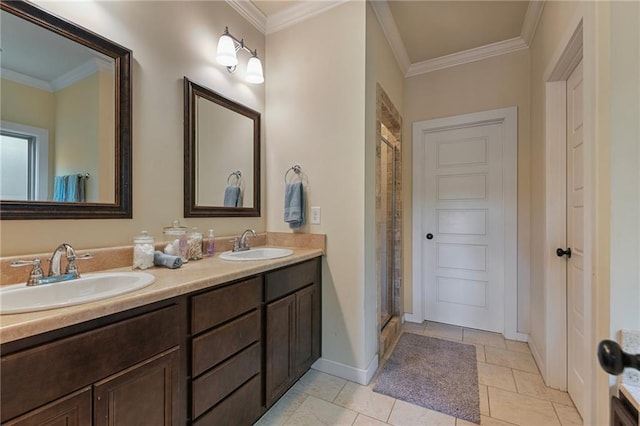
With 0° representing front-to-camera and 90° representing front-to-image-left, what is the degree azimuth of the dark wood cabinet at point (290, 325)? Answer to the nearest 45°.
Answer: approximately 315°

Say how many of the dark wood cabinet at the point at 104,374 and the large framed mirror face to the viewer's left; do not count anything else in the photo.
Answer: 0

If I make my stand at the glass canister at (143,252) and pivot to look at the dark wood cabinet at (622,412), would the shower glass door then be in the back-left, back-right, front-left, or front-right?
front-left

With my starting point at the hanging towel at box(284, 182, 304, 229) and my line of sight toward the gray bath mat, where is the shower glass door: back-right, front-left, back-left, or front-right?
front-left

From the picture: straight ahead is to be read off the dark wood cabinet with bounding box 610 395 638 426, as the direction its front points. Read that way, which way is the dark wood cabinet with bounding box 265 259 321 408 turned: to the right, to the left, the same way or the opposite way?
the opposite way

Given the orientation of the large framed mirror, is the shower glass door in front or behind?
in front

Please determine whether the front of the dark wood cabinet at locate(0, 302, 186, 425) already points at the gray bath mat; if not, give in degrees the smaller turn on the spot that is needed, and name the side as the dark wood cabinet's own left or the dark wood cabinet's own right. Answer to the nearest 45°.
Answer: approximately 45° to the dark wood cabinet's own left

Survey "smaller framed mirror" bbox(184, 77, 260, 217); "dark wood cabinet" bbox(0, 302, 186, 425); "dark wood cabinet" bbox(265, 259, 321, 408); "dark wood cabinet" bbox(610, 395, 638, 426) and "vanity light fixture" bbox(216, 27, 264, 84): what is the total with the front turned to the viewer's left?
1

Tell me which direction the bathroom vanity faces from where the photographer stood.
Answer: facing the viewer and to the right of the viewer

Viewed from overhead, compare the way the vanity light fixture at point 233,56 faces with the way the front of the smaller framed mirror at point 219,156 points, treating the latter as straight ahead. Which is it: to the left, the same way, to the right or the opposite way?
the same way

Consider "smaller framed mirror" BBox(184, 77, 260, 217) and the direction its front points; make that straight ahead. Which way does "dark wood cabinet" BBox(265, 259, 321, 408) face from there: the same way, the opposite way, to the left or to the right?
the same way

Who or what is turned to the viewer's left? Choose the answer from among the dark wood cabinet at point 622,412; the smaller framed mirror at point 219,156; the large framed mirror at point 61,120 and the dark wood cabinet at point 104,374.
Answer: the dark wood cabinet at point 622,412

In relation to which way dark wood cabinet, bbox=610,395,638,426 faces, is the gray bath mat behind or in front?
in front
